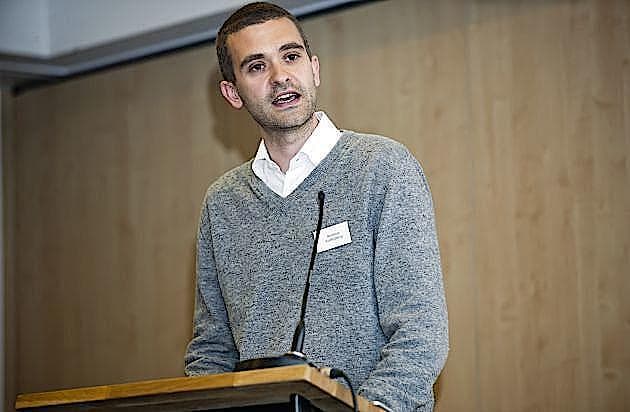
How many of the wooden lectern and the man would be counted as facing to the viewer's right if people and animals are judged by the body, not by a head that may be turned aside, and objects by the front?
0

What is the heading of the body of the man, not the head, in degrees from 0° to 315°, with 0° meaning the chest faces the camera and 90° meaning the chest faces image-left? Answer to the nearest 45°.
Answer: approximately 45°
